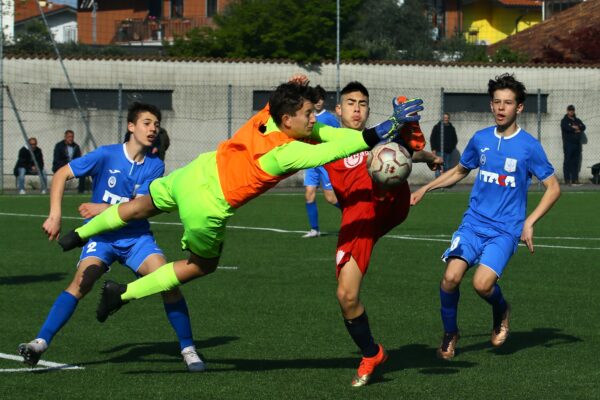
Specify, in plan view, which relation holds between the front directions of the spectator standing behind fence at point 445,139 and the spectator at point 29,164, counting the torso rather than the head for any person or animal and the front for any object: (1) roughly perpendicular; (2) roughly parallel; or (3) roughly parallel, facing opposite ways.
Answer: roughly parallel

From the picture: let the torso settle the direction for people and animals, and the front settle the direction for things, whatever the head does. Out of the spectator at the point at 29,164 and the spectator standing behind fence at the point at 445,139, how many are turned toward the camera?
2

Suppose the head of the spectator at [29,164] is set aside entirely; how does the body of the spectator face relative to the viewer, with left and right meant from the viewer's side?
facing the viewer

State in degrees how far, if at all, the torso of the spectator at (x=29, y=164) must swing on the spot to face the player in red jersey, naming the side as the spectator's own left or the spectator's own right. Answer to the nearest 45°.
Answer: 0° — they already face them

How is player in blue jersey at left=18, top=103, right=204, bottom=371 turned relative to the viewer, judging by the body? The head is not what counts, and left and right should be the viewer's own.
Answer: facing the viewer and to the right of the viewer

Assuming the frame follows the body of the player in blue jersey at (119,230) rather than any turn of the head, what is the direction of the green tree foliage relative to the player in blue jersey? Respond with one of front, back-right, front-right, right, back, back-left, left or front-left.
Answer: back-left

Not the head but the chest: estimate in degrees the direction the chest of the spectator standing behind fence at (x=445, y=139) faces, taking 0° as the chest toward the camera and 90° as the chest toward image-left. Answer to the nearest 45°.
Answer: approximately 0°

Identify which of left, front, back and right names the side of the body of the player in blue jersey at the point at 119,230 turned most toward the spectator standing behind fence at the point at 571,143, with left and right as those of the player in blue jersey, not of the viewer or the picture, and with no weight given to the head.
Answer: left

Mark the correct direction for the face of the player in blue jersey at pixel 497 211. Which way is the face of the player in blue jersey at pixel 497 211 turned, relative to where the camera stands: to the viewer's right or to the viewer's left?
to the viewer's left

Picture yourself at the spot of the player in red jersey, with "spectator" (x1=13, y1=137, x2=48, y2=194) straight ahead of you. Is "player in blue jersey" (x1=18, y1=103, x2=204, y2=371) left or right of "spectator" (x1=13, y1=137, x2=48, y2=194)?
left

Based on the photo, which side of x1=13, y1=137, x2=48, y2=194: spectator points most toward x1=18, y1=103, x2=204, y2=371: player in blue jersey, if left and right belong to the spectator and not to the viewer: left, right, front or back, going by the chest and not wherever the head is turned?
front

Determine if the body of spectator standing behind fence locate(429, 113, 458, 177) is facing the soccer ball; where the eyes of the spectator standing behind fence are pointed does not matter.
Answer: yes

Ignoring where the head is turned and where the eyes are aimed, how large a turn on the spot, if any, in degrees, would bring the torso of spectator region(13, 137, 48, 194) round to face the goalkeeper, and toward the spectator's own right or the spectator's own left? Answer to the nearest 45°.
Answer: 0° — they already face them
